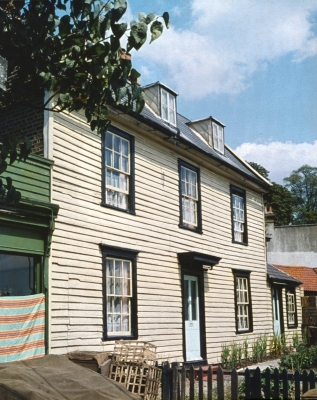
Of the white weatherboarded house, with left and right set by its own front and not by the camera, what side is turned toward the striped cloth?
right

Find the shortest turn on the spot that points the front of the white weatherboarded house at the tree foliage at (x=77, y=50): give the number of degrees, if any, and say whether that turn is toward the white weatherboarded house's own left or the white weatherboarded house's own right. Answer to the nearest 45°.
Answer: approximately 45° to the white weatherboarded house's own right

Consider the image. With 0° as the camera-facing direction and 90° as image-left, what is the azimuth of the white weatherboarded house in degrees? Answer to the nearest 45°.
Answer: approximately 315°

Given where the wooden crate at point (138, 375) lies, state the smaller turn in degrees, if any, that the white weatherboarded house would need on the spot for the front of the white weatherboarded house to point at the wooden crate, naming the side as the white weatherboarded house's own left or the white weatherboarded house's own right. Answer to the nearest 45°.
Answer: approximately 45° to the white weatherboarded house's own right

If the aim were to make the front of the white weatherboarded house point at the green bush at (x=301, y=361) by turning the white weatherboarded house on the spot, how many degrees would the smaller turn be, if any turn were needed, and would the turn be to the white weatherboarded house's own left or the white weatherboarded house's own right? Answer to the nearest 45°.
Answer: approximately 90° to the white weatherboarded house's own left
